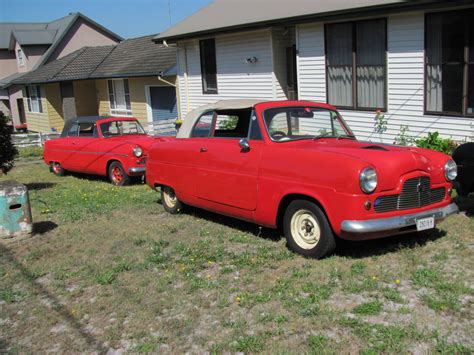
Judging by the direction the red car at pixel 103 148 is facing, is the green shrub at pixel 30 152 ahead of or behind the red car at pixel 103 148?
behind

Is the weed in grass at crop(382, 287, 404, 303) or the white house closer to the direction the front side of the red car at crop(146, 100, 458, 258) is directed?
the weed in grass

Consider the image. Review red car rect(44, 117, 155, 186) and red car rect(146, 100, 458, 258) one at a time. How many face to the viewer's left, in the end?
0

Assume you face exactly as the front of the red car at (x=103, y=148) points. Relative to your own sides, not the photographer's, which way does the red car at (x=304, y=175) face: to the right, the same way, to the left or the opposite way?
the same way

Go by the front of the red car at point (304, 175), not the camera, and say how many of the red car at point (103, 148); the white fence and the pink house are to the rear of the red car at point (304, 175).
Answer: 3

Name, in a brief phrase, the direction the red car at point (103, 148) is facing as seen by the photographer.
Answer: facing the viewer and to the right of the viewer

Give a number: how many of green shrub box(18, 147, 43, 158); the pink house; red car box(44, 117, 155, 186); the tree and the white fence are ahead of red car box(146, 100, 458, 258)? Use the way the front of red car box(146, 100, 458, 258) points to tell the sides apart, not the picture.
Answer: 0

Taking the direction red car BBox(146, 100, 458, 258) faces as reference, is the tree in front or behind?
behind

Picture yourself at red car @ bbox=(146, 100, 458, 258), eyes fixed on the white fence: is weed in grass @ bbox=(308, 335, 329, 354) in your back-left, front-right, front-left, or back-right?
back-left

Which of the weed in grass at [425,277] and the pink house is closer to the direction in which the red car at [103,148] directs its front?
the weed in grass

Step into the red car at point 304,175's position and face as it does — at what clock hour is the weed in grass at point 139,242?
The weed in grass is roughly at 5 o'clock from the red car.

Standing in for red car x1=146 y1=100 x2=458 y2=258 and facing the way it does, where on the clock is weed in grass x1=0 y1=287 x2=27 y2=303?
The weed in grass is roughly at 4 o'clock from the red car.

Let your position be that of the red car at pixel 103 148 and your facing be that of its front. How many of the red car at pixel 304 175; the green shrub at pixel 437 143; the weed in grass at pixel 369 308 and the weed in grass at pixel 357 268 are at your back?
0

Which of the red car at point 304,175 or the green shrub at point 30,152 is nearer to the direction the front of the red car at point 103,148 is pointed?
the red car

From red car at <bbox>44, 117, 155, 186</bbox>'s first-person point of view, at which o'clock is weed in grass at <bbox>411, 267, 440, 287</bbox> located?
The weed in grass is roughly at 1 o'clock from the red car.

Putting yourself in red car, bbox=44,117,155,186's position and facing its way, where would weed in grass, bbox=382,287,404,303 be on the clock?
The weed in grass is roughly at 1 o'clock from the red car.

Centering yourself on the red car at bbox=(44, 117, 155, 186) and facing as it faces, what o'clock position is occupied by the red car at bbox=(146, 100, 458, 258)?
the red car at bbox=(146, 100, 458, 258) is roughly at 1 o'clock from the red car at bbox=(44, 117, 155, 186).

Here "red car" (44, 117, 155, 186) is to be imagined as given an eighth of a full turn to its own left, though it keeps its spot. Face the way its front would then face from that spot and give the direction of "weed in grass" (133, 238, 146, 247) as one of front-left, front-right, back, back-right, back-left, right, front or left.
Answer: right

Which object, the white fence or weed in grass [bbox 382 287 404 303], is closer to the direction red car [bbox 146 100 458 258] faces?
the weed in grass

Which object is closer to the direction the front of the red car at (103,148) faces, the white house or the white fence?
the white house

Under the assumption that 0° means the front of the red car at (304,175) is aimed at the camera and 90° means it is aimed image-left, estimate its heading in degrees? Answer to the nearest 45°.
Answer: approximately 315°

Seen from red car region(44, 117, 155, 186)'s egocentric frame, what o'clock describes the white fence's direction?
The white fence is roughly at 7 o'clock from the red car.
